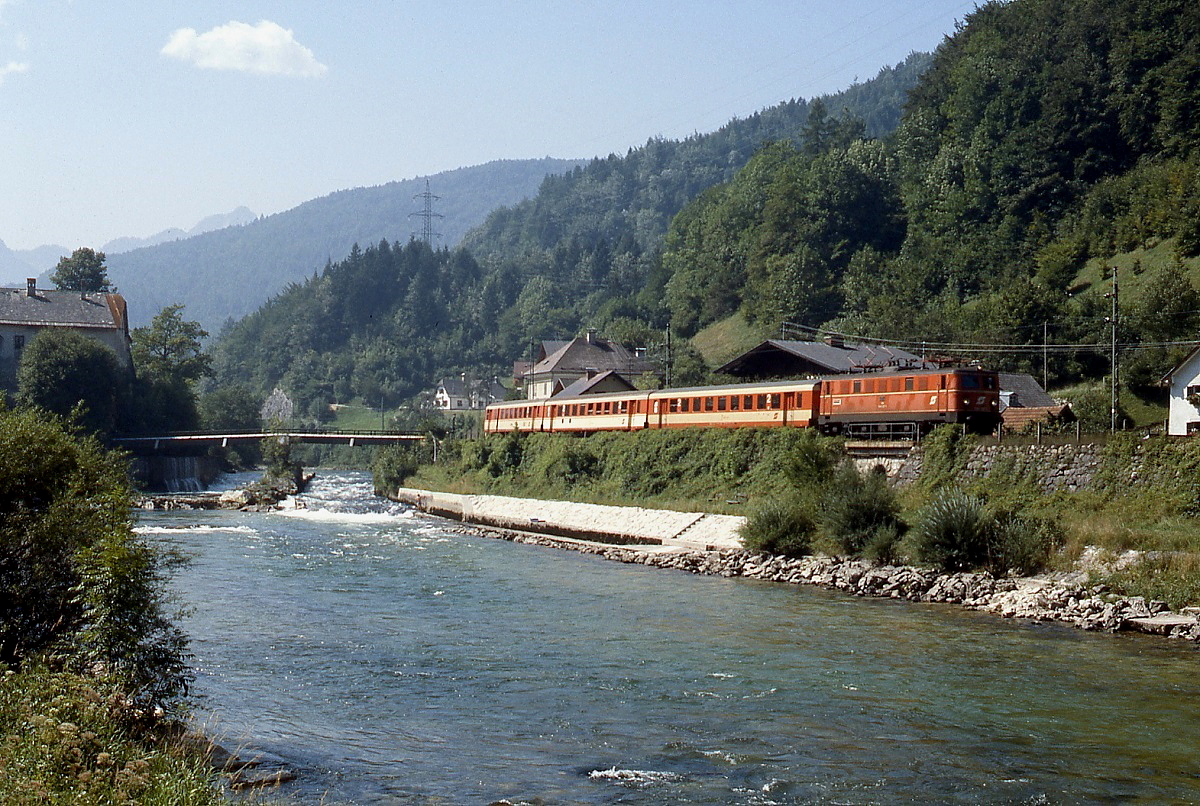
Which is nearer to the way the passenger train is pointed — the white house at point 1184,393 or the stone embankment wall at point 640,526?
the white house

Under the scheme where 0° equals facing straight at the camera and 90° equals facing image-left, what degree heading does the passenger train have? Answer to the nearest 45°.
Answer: approximately 315°

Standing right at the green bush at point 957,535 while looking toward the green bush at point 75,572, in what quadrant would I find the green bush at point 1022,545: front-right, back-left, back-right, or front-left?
back-left

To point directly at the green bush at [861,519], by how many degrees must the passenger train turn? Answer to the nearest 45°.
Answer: approximately 45° to its right

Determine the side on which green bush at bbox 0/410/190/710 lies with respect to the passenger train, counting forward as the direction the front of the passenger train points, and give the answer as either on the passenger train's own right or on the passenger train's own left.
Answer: on the passenger train's own right

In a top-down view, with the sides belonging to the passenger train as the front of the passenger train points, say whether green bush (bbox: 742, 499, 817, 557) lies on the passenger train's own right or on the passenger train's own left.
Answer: on the passenger train's own right

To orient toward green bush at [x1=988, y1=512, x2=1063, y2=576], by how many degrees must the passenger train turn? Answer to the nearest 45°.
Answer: approximately 45° to its right

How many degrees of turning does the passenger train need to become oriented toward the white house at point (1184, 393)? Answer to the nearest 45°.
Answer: approximately 45° to its left

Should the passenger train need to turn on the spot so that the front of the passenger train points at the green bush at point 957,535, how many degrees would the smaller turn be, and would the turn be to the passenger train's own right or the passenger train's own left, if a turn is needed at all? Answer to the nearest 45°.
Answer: approximately 45° to the passenger train's own right
